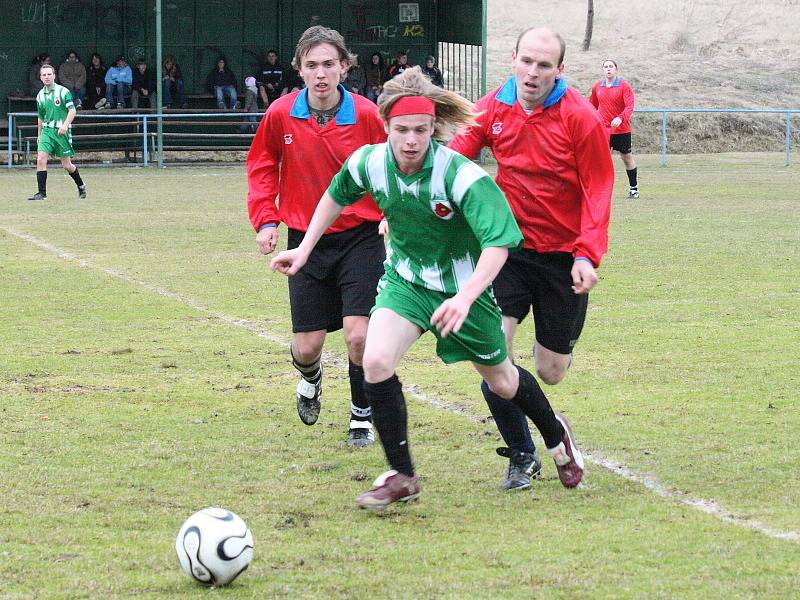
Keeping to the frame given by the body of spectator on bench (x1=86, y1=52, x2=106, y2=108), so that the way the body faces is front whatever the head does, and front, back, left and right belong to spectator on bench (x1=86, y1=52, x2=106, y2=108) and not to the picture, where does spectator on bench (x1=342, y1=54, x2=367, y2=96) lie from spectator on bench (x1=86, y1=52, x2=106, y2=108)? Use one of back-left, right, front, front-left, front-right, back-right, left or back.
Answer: left

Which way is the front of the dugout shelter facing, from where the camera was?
facing the viewer

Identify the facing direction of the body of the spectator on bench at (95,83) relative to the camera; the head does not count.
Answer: toward the camera

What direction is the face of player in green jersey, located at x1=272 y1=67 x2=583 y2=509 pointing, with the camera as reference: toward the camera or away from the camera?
toward the camera

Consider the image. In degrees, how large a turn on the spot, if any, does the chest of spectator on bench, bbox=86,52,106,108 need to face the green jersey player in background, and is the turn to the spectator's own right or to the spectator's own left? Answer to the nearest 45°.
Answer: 0° — they already face them

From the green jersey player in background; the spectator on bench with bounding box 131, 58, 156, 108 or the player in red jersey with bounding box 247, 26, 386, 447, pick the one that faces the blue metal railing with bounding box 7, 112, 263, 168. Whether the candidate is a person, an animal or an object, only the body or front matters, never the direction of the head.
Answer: the spectator on bench

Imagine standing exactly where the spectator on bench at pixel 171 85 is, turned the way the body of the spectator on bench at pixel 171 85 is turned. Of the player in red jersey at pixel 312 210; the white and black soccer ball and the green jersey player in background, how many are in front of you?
3

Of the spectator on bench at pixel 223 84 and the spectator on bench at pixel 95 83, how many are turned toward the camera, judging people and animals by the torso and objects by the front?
2

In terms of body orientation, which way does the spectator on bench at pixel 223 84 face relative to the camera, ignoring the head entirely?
toward the camera

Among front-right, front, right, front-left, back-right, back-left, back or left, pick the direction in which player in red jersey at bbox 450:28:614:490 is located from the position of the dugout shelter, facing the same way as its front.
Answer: front

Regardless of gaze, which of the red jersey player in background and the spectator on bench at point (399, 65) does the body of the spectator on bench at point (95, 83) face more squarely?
the red jersey player in background

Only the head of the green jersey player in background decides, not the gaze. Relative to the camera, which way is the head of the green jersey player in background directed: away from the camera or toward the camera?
toward the camera

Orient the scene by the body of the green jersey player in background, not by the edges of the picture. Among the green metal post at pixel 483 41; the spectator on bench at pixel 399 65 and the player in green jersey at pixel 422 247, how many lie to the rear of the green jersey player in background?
2

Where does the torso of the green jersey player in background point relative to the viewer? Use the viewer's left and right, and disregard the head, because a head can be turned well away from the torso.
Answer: facing the viewer and to the left of the viewer

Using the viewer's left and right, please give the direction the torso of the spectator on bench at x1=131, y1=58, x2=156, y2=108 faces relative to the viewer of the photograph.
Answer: facing the viewer

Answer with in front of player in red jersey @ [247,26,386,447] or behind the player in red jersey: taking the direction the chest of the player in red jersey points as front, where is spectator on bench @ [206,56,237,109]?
behind

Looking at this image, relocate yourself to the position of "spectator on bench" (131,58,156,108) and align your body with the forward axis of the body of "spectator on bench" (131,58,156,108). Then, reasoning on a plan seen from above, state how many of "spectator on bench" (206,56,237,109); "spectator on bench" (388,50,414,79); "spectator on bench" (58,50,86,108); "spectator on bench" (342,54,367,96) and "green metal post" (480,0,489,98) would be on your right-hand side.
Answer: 1
